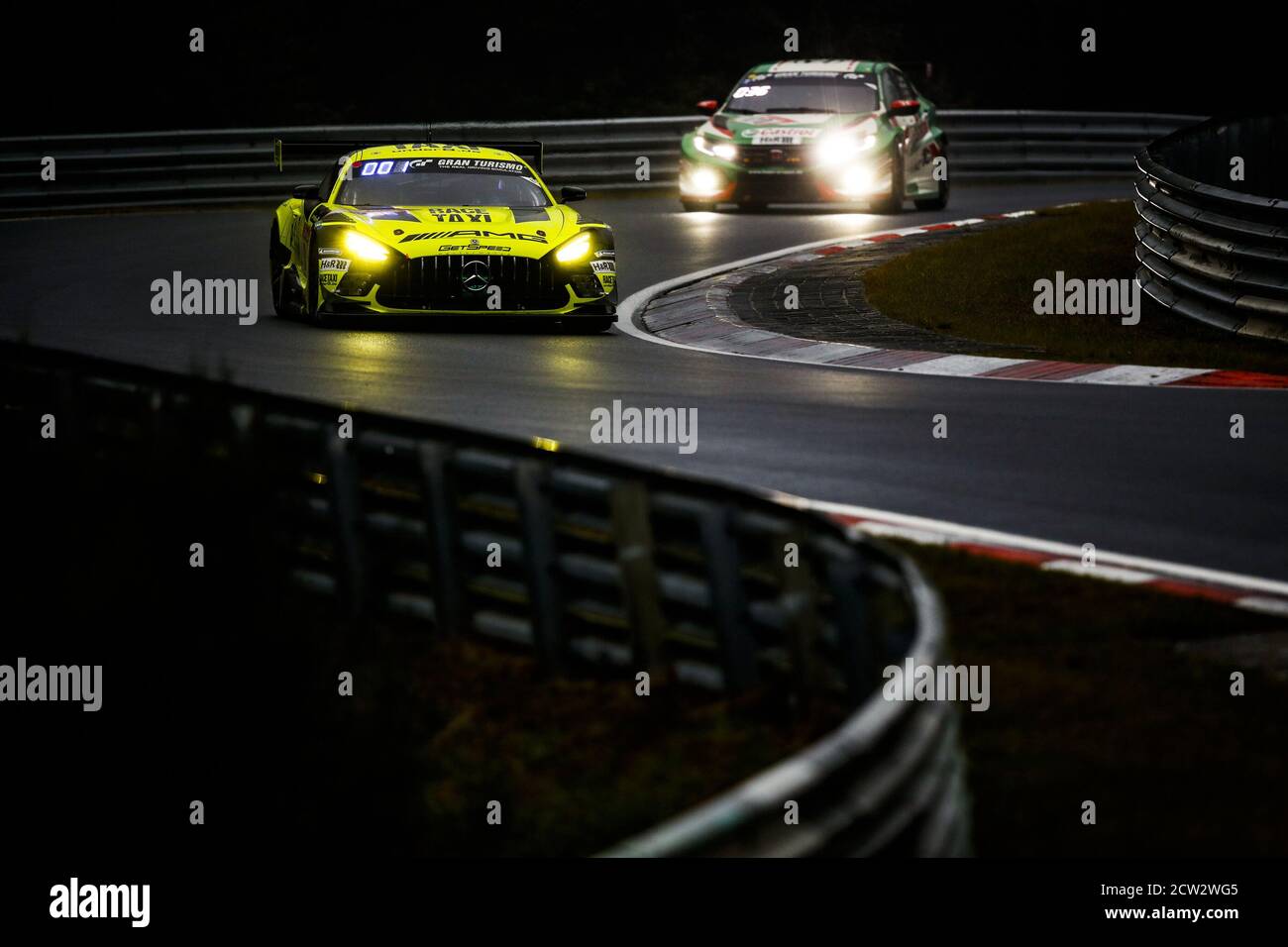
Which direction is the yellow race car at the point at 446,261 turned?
toward the camera

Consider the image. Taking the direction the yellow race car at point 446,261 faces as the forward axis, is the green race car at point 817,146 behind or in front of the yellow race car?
behind

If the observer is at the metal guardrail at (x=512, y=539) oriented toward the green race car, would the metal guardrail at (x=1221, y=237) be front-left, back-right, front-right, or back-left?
front-right

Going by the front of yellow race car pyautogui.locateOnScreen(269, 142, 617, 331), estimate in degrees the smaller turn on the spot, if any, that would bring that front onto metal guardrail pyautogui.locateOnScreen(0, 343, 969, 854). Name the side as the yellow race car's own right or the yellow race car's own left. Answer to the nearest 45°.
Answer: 0° — it already faces it

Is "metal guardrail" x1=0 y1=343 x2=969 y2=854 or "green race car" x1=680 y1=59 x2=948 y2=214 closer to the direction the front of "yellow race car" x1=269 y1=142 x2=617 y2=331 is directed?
the metal guardrail

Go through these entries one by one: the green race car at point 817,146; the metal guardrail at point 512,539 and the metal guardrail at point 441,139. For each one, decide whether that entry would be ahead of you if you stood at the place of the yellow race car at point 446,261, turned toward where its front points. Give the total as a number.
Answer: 1

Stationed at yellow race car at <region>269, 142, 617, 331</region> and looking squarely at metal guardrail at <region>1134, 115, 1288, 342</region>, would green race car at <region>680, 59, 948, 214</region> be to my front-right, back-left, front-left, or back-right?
front-left

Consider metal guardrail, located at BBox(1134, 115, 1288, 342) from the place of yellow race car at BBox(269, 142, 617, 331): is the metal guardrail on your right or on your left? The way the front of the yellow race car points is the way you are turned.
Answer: on your left

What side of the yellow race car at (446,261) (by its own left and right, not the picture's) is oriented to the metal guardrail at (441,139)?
back
